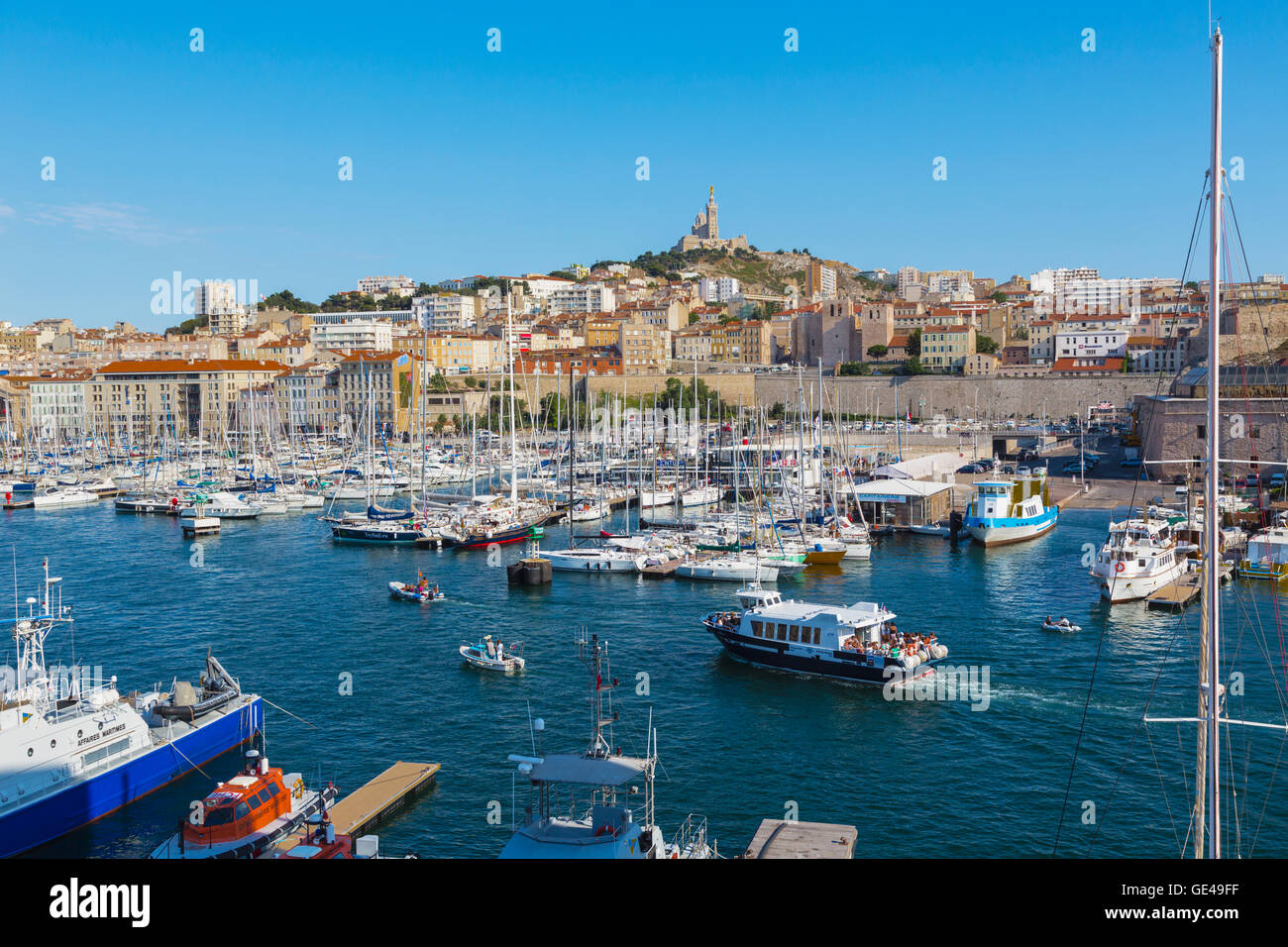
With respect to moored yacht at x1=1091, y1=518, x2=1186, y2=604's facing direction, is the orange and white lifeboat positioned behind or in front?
in front

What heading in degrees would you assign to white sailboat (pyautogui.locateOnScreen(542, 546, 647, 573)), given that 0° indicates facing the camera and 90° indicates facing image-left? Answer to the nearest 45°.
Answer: approximately 90°

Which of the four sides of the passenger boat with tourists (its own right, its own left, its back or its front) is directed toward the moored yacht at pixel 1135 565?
right

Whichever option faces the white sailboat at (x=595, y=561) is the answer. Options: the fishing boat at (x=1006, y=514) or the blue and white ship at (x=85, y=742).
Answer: the fishing boat

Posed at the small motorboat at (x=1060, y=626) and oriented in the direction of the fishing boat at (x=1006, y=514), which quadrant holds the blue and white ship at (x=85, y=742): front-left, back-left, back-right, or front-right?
back-left
